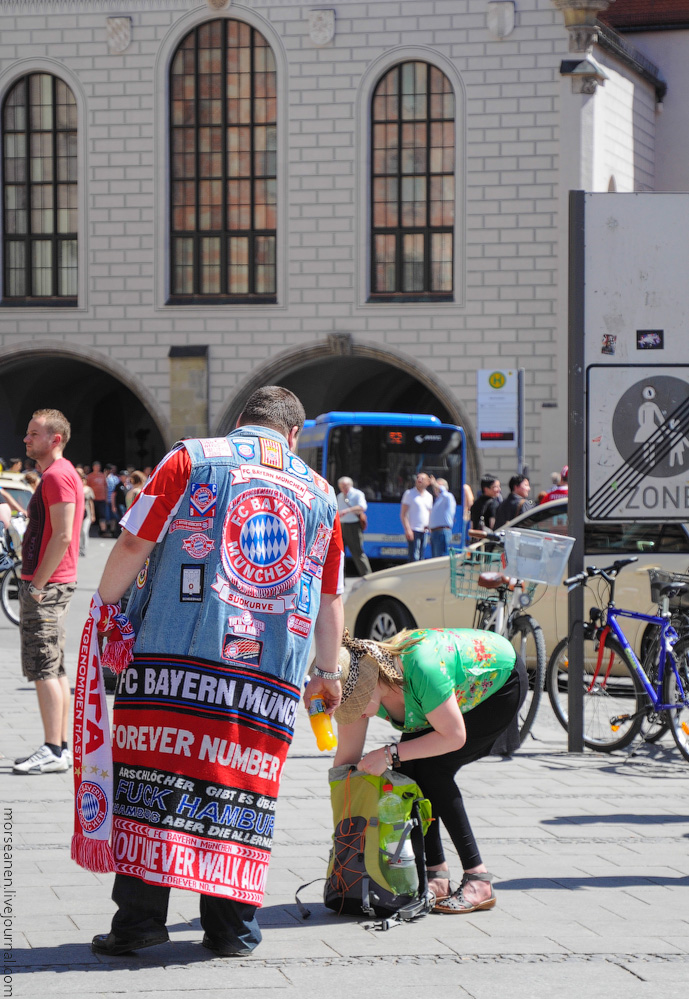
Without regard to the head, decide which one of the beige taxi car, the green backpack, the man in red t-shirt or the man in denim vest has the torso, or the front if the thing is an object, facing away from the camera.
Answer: the man in denim vest

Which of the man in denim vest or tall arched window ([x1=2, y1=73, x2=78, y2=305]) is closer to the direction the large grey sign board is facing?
the man in denim vest

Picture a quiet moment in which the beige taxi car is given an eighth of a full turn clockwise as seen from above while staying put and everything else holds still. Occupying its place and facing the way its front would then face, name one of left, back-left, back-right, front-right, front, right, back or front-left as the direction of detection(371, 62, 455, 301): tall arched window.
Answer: front-right

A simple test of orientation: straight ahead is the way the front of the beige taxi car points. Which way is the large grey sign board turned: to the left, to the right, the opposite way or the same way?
to the left

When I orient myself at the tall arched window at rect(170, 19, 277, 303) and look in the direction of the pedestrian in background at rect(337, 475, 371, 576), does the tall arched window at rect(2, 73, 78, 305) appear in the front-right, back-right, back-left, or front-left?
back-right

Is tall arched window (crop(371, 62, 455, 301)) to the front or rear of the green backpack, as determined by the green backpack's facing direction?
to the rear

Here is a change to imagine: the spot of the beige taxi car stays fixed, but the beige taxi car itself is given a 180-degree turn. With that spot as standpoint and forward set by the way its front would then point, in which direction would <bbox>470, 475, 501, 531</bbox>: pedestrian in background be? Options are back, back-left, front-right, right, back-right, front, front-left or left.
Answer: left

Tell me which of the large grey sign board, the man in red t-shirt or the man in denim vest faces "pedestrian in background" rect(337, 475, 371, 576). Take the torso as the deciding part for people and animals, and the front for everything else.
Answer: the man in denim vest

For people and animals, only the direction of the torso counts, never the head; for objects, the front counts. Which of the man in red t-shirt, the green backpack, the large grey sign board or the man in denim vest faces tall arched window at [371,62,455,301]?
the man in denim vest

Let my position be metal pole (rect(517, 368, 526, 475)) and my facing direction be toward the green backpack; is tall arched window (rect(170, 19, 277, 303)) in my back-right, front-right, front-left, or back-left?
back-right

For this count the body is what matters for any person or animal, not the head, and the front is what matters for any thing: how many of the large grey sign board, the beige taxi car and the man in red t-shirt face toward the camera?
1

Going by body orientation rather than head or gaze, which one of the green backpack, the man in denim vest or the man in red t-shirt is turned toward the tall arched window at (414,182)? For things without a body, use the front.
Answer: the man in denim vest

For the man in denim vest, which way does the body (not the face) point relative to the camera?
away from the camera

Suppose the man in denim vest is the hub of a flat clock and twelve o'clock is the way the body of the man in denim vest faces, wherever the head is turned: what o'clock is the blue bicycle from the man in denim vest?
The blue bicycle is roughly at 1 o'clock from the man in denim vest.

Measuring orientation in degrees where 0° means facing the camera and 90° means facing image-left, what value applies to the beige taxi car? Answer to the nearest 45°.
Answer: approximately 90°
